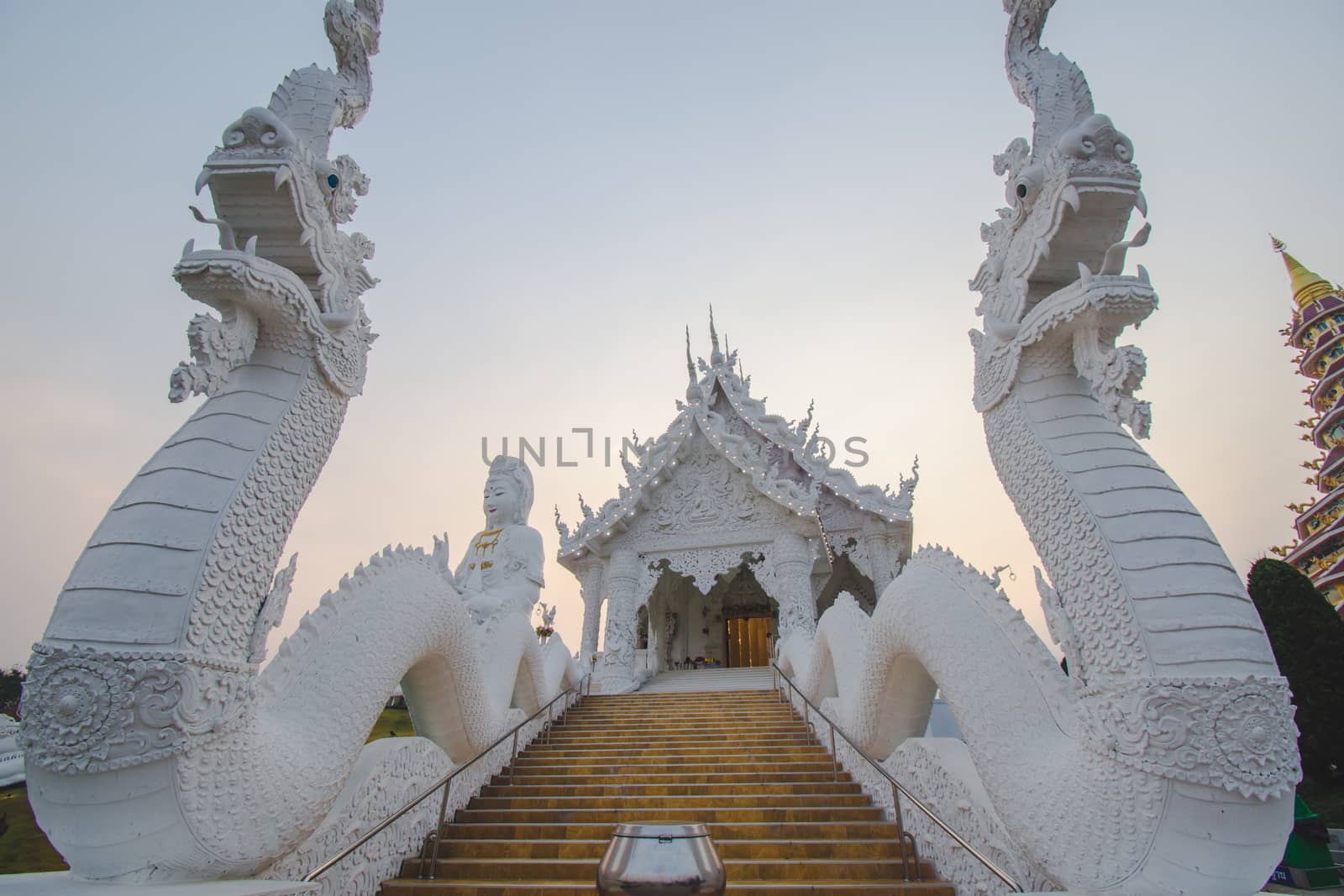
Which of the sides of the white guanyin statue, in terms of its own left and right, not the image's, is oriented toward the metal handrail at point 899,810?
left

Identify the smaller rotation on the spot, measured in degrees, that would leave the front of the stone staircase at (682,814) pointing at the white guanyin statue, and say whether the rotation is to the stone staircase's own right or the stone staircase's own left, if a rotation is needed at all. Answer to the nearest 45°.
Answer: approximately 135° to the stone staircase's own right

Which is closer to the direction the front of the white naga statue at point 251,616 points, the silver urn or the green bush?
the silver urn

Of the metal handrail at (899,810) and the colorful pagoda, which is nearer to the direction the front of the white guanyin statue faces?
the metal handrail

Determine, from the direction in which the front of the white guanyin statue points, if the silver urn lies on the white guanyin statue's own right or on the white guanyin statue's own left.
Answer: on the white guanyin statue's own left

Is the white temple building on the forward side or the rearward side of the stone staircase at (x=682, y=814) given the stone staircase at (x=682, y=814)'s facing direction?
on the rearward side

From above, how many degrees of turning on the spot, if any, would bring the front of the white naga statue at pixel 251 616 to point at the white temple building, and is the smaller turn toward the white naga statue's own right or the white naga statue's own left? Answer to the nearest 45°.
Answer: approximately 180°
